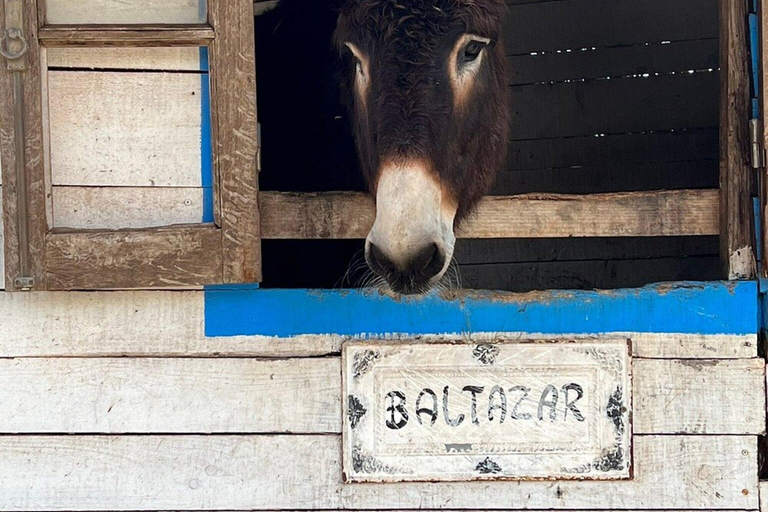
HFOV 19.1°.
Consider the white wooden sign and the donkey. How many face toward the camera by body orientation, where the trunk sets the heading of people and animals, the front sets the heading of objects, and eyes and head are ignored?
2

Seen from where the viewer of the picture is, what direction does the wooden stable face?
facing the viewer

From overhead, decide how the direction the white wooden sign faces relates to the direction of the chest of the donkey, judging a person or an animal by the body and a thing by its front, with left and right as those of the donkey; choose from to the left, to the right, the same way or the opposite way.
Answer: the same way

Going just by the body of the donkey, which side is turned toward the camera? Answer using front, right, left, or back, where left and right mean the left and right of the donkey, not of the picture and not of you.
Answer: front
